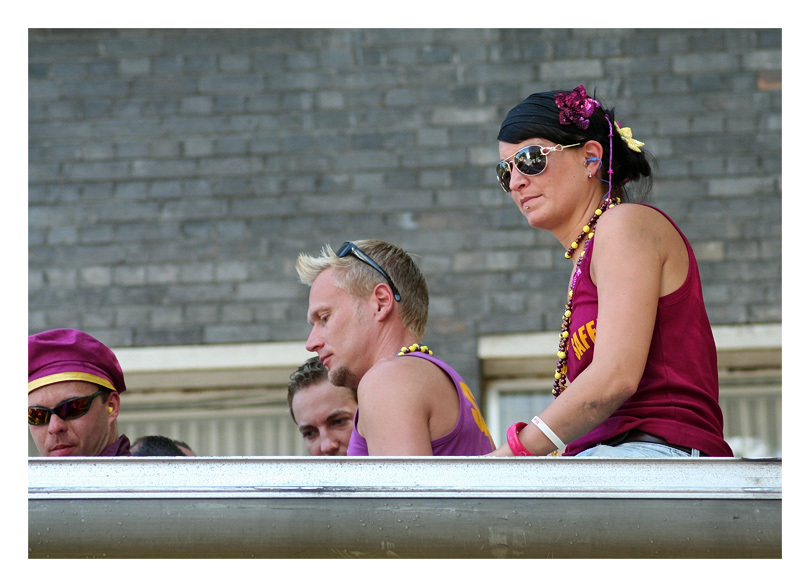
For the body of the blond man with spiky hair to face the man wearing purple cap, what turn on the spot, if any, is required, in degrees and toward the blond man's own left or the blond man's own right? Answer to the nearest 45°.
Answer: approximately 45° to the blond man's own left

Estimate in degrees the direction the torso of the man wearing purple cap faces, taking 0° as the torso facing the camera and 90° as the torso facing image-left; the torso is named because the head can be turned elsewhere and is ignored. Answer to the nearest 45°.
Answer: approximately 45°

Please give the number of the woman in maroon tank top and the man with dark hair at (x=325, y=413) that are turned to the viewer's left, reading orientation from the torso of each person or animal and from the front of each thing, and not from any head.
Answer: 1

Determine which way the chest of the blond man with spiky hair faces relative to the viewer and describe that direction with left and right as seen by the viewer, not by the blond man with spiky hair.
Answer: facing to the left of the viewer

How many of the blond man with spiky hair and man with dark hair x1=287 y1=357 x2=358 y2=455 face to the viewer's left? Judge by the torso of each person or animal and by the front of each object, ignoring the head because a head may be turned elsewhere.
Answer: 1

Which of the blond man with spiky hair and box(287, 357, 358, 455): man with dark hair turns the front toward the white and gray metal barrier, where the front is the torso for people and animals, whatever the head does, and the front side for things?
the man with dark hair

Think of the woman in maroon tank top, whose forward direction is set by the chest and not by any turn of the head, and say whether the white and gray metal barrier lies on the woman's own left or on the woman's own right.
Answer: on the woman's own left

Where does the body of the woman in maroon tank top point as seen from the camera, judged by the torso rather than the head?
to the viewer's left

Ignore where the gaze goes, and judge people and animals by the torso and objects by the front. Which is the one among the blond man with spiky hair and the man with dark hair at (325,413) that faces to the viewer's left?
the blond man with spiky hair

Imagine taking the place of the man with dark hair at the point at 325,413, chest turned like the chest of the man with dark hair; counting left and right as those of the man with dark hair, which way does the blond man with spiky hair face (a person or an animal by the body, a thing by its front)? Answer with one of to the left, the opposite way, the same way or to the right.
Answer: to the right

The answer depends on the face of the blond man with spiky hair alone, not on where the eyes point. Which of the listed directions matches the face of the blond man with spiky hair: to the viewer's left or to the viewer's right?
to the viewer's left
